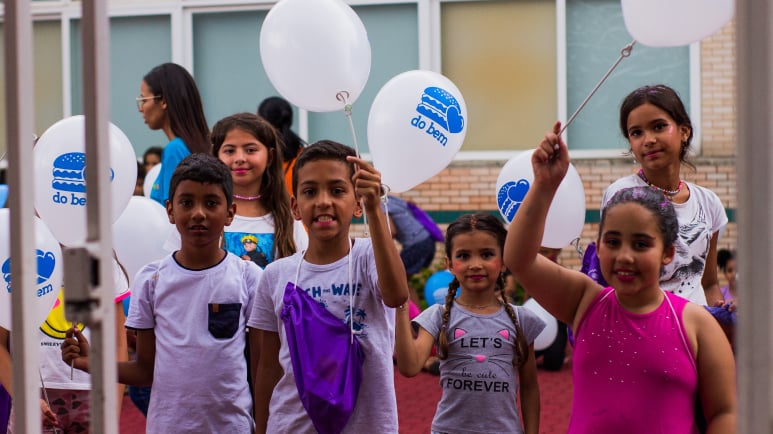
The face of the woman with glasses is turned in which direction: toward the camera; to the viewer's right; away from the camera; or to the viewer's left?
to the viewer's left

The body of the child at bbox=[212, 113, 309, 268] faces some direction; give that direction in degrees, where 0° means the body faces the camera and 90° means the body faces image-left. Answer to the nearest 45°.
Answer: approximately 0°

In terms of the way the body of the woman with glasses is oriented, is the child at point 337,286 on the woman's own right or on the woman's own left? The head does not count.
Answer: on the woman's own left

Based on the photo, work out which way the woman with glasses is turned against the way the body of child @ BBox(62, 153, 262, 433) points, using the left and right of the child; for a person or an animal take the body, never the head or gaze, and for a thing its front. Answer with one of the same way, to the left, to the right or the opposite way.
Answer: to the right

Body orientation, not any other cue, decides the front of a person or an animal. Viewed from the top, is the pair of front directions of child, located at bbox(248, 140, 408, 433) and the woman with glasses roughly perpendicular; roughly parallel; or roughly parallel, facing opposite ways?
roughly perpendicular

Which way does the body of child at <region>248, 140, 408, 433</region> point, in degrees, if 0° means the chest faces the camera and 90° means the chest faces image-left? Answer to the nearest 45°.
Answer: approximately 0°

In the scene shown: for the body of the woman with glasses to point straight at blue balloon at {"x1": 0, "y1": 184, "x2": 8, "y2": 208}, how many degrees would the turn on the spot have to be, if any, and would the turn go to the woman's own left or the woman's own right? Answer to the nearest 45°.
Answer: approximately 45° to the woman's own left

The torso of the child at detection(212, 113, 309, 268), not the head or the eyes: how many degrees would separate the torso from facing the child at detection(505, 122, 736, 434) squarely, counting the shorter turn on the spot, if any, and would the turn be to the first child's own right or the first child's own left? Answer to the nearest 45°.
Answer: approximately 45° to the first child's own left

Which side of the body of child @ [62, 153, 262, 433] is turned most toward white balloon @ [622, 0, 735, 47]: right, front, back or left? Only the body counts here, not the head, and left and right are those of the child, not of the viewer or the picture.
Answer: left

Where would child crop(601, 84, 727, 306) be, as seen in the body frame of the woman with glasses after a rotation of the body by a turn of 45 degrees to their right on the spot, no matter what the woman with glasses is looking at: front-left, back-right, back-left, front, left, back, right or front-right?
back
